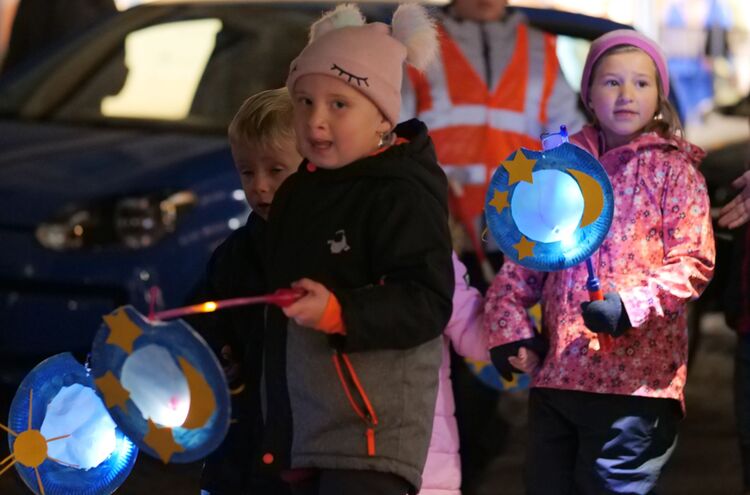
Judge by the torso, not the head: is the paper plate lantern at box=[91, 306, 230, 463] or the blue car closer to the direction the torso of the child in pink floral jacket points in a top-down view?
the paper plate lantern

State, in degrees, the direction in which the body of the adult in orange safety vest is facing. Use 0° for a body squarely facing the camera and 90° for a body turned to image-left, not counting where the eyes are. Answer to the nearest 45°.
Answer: approximately 0°

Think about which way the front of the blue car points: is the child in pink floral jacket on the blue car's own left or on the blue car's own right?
on the blue car's own left

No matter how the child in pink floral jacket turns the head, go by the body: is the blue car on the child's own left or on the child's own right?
on the child's own right
